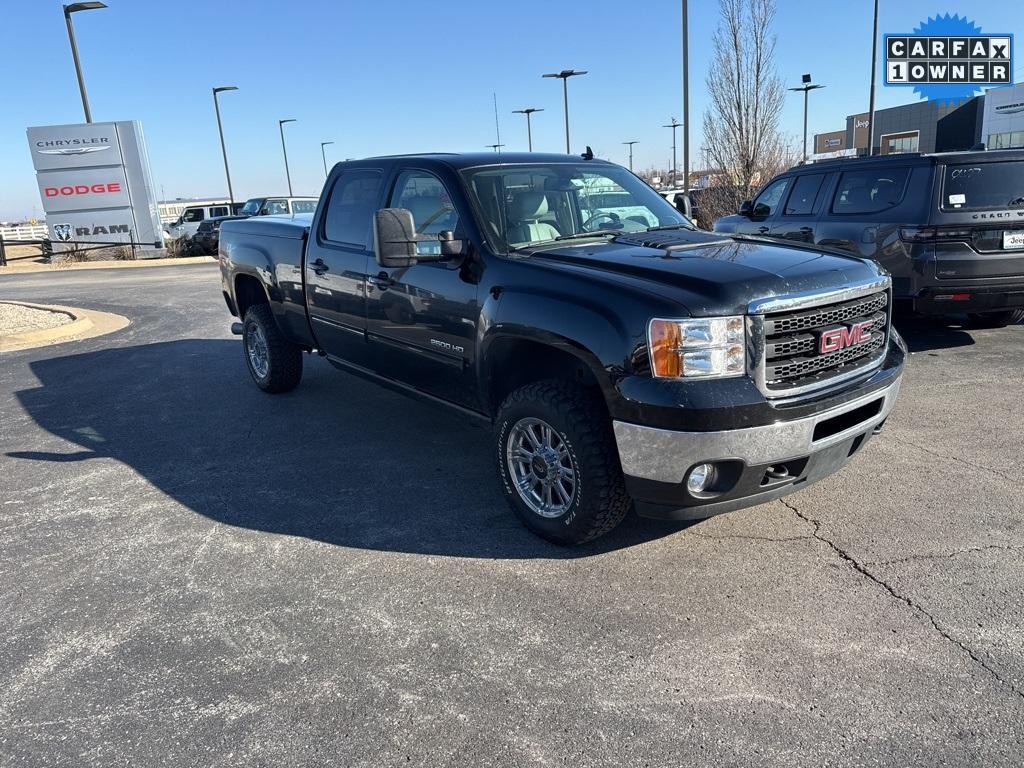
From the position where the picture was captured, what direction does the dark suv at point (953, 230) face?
facing away from the viewer and to the left of the viewer

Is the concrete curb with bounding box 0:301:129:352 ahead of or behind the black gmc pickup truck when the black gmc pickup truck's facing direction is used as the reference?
behind

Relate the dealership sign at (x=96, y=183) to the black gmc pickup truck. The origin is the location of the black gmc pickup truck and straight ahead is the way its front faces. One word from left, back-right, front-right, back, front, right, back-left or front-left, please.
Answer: back

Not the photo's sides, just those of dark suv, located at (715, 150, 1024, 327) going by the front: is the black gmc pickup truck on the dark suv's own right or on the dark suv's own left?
on the dark suv's own left

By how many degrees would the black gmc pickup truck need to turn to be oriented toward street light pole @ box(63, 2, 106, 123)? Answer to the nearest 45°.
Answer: approximately 180°

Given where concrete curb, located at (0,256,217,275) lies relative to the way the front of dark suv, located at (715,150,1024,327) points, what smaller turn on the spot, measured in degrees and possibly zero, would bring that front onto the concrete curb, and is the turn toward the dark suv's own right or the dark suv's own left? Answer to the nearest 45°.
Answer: approximately 45° to the dark suv's own left

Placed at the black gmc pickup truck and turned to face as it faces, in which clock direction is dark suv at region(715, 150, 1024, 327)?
The dark suv is roughly at 9 o'clock from the black gmc pickup truck.

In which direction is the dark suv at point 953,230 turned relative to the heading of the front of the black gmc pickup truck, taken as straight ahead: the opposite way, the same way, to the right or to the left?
the opposite way
